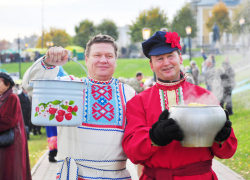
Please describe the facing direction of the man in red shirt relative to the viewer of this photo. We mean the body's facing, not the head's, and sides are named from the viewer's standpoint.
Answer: facing the viewer

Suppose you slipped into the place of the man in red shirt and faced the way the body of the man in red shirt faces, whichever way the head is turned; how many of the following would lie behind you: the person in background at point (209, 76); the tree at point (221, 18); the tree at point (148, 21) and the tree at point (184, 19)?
4

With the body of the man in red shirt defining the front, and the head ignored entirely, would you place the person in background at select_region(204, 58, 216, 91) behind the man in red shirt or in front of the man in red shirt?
behind

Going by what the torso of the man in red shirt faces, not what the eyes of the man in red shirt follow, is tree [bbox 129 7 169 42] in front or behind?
behind

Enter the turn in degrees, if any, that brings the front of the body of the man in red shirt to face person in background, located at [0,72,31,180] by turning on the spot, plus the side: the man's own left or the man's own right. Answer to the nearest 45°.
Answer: approximately 135° to the man's own right

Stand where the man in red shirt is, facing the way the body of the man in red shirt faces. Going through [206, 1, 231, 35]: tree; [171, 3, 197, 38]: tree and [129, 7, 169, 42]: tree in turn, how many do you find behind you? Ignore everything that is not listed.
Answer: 3

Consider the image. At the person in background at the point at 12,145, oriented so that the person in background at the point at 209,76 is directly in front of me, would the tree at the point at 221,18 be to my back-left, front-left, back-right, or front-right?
front-left

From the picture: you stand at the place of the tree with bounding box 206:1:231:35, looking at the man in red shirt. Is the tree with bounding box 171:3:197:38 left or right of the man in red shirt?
right

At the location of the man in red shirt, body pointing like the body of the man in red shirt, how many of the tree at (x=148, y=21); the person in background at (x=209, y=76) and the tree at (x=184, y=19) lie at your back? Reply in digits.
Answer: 3

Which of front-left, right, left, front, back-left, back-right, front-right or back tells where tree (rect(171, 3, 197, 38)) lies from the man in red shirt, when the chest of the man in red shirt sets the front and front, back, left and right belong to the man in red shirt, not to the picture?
back

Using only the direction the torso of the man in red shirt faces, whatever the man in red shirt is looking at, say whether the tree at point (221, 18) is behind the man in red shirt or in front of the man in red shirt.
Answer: behind
